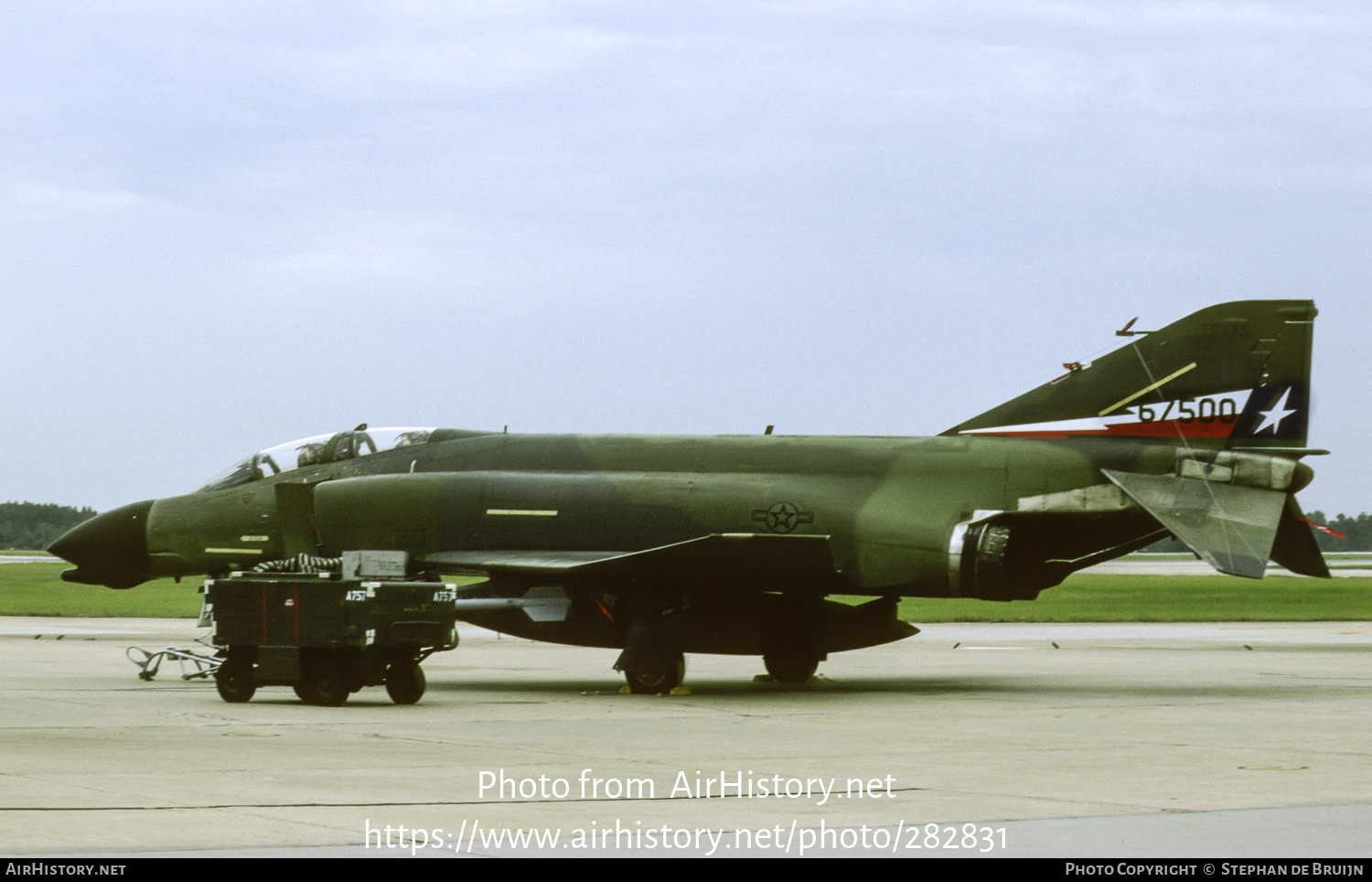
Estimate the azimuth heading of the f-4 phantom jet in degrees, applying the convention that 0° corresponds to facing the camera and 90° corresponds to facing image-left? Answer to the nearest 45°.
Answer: approximately 90°

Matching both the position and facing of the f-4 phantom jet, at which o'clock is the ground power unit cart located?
The ground power unit cart is roughly at 11 o'clock from the f-4 phantom jet.
